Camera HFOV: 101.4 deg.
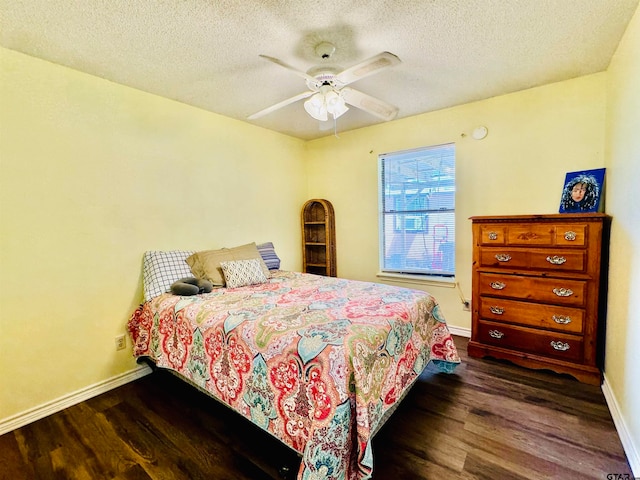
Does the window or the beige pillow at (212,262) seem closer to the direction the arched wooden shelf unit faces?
the beige pillow

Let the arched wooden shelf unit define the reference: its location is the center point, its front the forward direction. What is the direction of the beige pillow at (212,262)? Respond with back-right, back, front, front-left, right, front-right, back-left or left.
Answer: front

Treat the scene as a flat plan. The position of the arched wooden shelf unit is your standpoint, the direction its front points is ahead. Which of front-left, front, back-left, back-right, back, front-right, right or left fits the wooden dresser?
left

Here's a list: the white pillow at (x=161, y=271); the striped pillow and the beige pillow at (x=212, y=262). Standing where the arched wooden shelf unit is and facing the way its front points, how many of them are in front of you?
3

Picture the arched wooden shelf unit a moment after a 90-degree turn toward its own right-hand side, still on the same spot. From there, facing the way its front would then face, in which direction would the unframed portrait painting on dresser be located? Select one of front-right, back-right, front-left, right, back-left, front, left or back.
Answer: back

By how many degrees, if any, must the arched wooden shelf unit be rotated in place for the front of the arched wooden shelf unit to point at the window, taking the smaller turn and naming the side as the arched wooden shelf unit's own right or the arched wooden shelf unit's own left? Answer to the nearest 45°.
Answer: approximately 90° to the arched wooden shelf unit's own left

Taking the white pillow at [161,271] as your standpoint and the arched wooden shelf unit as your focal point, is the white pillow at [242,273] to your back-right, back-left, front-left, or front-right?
front-right

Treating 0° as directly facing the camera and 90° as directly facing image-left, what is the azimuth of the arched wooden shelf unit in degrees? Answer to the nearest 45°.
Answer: approximately 45°

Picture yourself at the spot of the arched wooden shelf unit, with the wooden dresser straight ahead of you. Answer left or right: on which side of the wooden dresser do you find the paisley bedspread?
right

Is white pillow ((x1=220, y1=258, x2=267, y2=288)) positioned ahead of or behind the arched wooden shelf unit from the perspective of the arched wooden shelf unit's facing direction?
ahead

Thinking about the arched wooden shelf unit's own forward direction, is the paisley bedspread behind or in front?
in front
